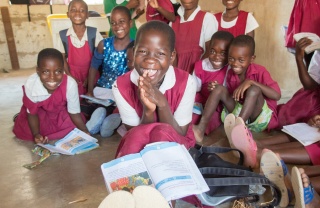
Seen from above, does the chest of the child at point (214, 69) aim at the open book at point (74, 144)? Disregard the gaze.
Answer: no

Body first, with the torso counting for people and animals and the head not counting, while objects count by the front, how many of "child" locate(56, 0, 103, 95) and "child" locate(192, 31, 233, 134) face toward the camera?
2

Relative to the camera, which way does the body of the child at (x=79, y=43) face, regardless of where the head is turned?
toward the camera

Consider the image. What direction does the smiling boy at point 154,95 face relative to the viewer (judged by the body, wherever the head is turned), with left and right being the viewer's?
facing the viewer

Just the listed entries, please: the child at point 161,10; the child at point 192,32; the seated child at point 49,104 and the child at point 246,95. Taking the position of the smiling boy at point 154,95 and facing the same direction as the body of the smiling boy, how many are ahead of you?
0

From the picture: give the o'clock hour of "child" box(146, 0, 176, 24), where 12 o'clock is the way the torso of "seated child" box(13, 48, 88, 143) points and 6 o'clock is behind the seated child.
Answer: The child is roughly at 8 o'clock from the seated child.

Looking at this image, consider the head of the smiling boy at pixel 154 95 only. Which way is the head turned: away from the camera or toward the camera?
toward the camera

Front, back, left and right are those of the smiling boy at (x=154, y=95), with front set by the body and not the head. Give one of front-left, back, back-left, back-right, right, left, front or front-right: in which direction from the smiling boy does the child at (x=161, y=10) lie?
back

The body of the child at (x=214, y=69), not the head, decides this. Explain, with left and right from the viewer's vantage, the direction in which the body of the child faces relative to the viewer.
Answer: facing the viewer

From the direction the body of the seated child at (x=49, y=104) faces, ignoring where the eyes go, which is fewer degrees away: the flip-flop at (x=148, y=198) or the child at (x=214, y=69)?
the flip-flop

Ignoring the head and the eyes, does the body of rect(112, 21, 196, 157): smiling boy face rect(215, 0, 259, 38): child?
no

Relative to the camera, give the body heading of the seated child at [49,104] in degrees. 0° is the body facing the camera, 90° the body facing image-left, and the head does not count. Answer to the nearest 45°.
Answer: approximately 0°

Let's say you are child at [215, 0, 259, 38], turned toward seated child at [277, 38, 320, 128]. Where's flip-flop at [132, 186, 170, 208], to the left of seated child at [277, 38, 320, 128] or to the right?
right

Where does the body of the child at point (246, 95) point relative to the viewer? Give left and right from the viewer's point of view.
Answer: facing the viewer and to the left of the viewer

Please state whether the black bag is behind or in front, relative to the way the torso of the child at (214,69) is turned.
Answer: in front

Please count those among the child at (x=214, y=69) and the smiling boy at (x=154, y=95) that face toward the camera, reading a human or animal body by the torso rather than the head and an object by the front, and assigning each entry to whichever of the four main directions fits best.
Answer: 2

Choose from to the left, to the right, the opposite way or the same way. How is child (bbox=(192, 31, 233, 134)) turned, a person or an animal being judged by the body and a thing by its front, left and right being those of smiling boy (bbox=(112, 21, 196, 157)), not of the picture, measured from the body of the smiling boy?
the same way

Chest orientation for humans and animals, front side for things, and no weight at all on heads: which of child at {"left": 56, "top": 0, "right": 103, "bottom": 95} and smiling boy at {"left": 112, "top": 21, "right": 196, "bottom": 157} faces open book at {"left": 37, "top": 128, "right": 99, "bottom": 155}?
the child

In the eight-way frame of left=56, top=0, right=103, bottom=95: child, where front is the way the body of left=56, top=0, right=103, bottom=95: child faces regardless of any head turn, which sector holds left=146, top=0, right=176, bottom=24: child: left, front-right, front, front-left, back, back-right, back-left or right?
left

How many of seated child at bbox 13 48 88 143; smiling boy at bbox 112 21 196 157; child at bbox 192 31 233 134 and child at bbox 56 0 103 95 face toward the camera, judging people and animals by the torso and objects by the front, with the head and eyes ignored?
4
